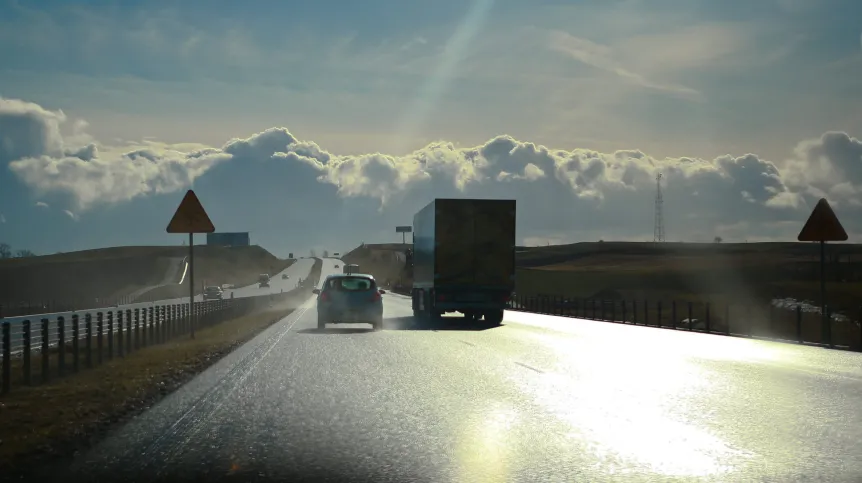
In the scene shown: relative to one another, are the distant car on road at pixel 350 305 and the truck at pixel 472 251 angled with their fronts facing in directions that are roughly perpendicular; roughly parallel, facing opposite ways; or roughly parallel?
roughly parallel

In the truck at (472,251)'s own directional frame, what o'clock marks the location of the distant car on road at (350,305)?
The distant car on road is roughly at 8 o'clock from the truck.

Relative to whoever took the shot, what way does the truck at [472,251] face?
facing away from the viewer

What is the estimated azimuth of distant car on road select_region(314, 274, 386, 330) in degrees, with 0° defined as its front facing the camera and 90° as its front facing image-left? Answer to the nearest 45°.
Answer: approximately 180°

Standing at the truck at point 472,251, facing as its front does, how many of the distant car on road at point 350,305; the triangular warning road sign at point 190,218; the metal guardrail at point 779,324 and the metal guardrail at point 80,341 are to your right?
1

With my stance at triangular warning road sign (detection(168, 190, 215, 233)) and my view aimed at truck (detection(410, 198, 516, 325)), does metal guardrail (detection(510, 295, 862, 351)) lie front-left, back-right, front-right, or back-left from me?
front-right

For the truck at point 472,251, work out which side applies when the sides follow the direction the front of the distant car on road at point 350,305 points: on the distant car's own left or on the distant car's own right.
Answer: on the distant car's own right

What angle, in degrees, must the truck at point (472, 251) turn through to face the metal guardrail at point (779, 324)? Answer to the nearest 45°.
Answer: approximately 90° to its right

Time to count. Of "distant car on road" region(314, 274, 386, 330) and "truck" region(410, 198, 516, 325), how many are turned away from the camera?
2

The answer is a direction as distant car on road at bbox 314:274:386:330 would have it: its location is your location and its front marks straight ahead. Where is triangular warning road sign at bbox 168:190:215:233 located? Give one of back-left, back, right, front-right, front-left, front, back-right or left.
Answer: back-left
